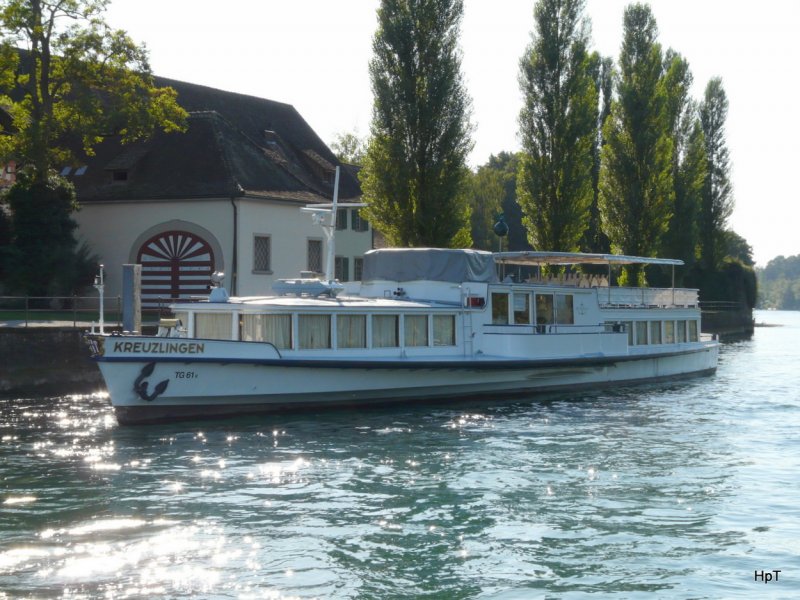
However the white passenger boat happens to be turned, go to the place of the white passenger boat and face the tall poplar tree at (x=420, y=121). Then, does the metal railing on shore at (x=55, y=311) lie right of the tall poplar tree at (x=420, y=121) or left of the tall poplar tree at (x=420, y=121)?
left

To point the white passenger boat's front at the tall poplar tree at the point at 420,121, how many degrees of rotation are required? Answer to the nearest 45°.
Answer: approximately 135° to its right

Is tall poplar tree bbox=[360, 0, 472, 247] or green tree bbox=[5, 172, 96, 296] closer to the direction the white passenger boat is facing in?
the green tree

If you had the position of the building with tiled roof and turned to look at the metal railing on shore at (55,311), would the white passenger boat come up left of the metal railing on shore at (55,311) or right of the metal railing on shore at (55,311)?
left

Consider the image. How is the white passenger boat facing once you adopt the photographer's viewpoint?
facing the viewer and to the left of the viewer

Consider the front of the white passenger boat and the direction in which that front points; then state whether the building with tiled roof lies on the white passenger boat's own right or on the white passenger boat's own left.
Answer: on the white passenger boat's own right

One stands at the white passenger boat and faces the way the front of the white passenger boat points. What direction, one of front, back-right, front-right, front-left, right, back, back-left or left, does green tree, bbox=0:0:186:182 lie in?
right

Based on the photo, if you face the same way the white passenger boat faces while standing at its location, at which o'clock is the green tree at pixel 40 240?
The green tree is roughly at 3 o'clock from the white passenger boat.
